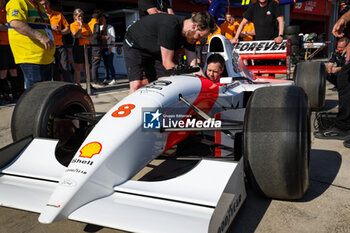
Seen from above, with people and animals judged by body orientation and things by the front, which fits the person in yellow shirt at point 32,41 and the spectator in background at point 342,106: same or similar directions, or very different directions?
very different directions

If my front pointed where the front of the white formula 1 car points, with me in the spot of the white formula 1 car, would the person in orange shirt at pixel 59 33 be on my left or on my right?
on my right

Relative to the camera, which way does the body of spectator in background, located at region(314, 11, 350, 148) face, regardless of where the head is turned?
to the viewer's left

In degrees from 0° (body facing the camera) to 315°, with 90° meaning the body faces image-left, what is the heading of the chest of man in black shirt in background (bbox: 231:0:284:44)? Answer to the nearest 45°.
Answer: approximately 0°

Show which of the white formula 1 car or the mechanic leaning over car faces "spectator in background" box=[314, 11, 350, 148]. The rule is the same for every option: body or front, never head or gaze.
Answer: the mechanic leaning over car

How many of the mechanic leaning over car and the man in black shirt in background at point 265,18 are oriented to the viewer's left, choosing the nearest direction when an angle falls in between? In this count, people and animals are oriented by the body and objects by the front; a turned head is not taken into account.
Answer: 0

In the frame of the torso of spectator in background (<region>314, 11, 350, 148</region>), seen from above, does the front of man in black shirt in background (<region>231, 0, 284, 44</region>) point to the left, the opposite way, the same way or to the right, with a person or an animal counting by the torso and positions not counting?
to the left

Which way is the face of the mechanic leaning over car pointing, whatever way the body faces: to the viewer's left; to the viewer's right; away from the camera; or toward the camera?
to the viewer's right

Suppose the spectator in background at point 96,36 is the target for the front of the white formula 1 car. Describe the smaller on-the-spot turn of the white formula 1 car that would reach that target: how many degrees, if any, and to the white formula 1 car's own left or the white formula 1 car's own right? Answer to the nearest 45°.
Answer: approximately 135° to the white formula 1 car's own right

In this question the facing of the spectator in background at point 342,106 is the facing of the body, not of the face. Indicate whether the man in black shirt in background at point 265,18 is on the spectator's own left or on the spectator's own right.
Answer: on the spectator's own right

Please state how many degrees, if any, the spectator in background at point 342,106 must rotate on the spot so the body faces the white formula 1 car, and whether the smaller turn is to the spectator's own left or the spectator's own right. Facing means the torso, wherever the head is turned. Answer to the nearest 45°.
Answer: approximately 45° to the spectator's own left

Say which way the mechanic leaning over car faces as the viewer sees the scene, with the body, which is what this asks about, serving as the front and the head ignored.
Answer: to the viewer's right

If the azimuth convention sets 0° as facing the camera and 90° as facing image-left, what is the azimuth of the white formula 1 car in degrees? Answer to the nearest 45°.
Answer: approximately 45°

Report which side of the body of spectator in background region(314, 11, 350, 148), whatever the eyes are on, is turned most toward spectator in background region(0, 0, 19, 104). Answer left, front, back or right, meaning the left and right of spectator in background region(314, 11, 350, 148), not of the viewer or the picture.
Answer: front

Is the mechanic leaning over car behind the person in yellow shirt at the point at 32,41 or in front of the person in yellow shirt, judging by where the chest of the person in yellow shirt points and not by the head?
in front

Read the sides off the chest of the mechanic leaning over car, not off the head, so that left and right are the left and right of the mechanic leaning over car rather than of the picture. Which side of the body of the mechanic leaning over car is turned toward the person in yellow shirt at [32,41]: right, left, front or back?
back

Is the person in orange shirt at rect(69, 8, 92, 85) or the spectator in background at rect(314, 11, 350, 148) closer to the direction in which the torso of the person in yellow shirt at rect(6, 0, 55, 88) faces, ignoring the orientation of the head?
the spectator in background
